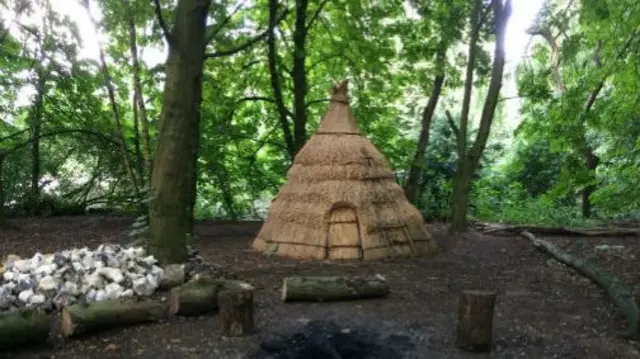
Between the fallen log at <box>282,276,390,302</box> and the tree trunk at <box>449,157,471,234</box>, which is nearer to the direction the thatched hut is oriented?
the fallen log

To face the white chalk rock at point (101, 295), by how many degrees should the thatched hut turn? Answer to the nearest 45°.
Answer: approximately 45° to its right

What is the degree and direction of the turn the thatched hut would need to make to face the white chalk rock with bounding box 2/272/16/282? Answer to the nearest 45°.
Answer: approximately 45° to its right

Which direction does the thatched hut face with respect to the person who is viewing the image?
facing the viewer

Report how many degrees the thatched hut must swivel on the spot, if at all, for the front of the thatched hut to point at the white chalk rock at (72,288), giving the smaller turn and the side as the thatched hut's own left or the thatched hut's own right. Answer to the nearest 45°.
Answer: approximately 45° to the thatched hut's own right

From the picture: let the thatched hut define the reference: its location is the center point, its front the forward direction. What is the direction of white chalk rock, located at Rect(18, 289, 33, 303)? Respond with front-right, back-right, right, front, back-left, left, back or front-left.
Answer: front-right

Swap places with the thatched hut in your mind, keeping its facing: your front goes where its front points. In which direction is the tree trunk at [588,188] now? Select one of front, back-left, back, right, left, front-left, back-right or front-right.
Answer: back-left

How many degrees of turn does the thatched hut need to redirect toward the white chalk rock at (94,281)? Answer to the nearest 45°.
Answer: approximately 45° to its right

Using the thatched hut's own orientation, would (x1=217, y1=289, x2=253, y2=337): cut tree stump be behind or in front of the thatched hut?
in front

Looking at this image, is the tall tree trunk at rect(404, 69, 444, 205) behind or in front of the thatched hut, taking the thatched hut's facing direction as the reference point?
behind

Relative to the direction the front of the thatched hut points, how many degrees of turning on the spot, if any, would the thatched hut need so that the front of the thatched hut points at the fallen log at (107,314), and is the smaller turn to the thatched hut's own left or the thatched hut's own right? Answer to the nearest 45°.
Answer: approximately 45° to the thatched hut's own right

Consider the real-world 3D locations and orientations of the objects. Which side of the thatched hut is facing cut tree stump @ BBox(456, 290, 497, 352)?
front

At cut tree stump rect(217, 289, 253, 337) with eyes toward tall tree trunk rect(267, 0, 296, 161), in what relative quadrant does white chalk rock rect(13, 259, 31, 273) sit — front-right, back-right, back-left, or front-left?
front-left

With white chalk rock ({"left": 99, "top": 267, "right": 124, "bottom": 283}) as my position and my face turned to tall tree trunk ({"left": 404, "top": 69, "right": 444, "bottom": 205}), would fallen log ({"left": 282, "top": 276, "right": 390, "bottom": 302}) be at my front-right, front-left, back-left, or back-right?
front-right

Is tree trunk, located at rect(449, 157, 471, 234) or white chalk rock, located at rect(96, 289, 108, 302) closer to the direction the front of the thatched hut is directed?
the white chalk rock
